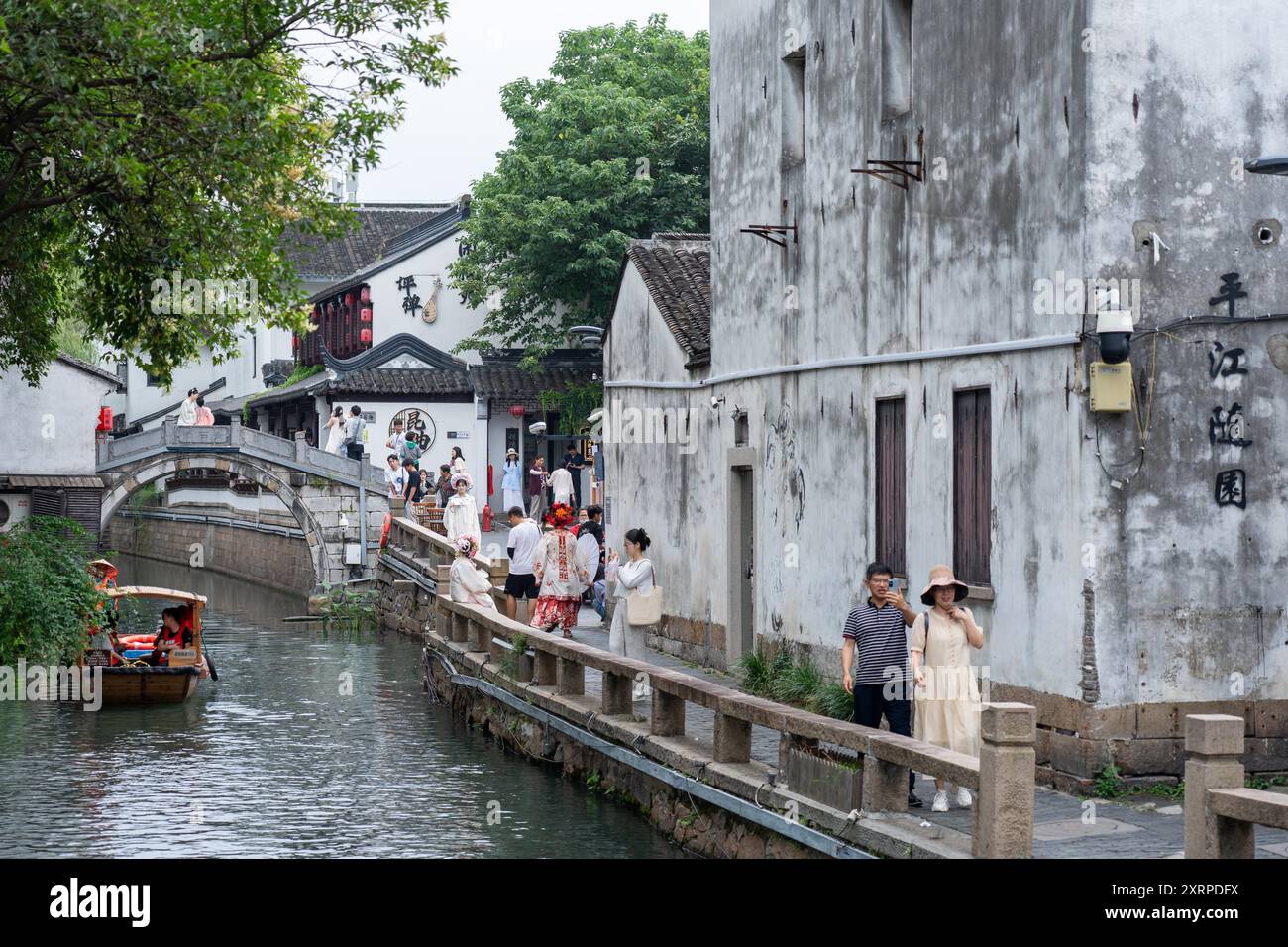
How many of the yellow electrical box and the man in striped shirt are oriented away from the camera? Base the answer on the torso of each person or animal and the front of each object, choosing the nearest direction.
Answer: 0

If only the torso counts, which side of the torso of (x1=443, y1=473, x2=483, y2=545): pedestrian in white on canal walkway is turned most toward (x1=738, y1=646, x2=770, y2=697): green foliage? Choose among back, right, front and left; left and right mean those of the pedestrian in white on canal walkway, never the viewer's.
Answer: front

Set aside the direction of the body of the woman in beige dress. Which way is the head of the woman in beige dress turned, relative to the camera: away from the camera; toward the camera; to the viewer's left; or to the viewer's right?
toward the camera

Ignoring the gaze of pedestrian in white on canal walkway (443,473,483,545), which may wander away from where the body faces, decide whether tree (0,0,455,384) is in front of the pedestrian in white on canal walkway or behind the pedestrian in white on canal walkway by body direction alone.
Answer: in front

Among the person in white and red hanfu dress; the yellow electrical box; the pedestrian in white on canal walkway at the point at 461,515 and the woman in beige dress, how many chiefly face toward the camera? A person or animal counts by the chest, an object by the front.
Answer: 3

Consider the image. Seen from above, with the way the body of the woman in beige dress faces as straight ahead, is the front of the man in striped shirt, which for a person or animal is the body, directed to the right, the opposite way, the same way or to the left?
the same way

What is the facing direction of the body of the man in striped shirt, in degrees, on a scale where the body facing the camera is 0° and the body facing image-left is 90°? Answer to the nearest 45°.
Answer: approximately 0°

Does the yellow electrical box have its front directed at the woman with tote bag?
no

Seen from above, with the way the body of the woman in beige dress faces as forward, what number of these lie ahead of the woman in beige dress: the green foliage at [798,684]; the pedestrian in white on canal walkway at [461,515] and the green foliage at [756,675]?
0

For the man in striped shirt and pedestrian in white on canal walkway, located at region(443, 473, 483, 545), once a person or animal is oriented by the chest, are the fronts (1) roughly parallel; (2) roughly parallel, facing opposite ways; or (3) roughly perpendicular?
roughly parallel

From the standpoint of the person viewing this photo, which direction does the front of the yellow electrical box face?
facing the viewer

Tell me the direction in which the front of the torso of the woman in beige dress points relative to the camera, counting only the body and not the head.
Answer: toward the camera

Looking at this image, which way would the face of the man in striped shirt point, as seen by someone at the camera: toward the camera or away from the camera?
toward the camera
